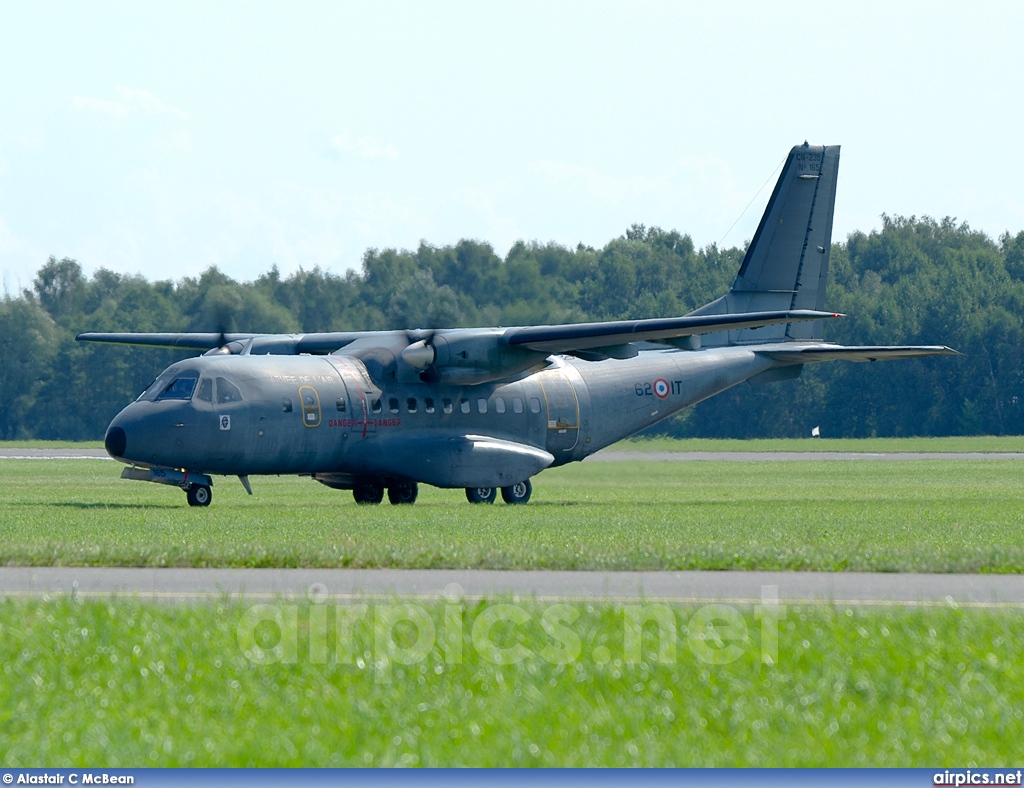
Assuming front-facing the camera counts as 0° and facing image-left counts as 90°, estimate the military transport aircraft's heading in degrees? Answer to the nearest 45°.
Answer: approximately 45°
